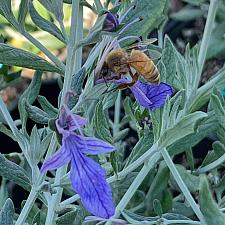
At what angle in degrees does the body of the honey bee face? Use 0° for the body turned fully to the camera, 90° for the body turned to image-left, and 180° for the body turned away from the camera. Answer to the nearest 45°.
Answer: approximately 90°
